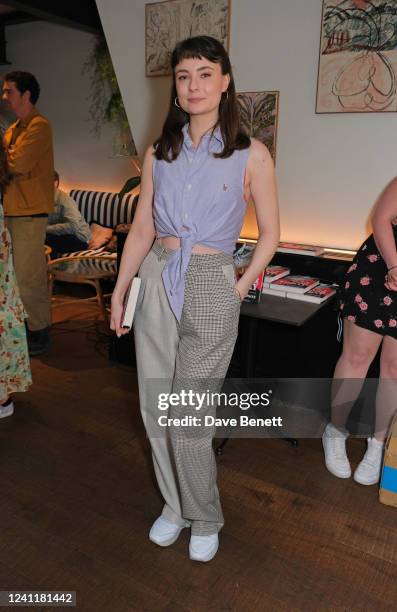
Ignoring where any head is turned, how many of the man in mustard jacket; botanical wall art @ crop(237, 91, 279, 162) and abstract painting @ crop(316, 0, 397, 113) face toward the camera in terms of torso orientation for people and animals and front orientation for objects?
2

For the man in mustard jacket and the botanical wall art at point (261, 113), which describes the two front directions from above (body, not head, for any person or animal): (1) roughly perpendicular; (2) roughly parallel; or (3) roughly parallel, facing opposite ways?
roughly perpendicular

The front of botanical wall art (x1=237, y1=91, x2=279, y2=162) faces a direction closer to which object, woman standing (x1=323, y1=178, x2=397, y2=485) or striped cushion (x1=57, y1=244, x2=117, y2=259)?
the woman standing

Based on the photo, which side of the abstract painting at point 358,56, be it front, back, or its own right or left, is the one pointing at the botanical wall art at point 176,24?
right

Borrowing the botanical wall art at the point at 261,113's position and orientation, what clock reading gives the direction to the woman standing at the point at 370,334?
The woman standing is roughly at 11 o'clock from the botanical wall art.

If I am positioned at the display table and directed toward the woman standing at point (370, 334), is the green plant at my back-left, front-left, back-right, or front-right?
back-left

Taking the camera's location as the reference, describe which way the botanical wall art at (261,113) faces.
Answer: facing the viewer

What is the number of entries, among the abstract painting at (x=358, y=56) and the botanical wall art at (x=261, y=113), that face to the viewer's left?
0

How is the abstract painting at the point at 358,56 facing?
toward the camera
